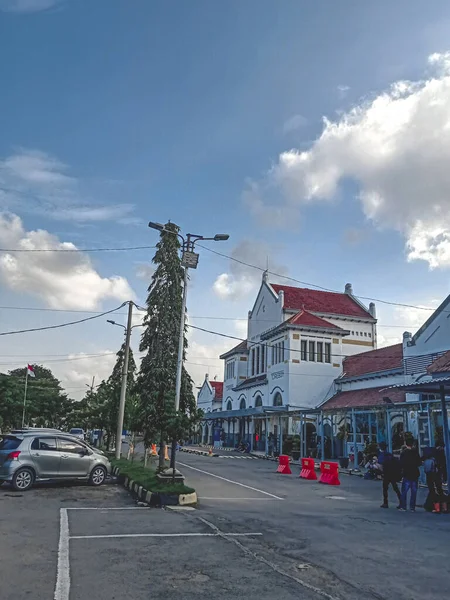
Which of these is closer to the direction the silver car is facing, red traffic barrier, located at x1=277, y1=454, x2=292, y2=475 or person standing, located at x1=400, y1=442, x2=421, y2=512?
the red traffic barrier

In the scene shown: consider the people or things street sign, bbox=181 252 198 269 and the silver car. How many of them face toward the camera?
1

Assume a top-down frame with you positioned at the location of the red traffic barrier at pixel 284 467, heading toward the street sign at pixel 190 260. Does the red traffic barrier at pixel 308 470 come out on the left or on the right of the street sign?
left

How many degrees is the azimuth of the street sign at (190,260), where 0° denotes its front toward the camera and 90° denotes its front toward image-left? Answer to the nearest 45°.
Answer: approximately 0°

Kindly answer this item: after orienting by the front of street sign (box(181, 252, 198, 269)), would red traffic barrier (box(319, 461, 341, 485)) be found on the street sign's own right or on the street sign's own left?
on the street sign's own left

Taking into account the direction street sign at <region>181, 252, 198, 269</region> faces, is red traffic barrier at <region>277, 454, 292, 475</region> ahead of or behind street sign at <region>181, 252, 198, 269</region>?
behind

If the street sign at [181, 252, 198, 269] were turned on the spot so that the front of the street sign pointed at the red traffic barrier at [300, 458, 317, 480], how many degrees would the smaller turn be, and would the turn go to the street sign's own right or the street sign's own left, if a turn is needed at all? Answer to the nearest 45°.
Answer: approximately 135° to the street sign's own left
